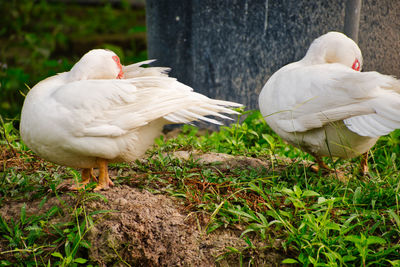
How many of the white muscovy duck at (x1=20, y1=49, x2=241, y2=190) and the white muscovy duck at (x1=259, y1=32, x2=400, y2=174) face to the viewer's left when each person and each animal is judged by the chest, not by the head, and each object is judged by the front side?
2

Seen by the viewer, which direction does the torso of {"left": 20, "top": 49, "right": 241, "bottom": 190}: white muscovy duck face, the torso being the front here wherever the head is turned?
to the viewer's left

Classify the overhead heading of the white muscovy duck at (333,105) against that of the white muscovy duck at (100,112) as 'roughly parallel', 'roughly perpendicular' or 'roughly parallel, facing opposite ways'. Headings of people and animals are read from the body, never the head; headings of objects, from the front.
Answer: roughly parallel

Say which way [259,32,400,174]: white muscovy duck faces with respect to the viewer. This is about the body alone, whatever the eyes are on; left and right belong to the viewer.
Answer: facing to the left of the viewer

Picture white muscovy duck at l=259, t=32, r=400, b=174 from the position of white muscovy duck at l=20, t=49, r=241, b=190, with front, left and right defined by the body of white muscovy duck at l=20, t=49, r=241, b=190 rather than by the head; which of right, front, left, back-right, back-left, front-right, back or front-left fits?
back

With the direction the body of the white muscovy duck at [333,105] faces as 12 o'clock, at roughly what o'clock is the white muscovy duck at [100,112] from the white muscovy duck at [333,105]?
the white muscovy duck at [100,112] is roughly at 11 o'clock from the white muscovy duck at [333,105].
